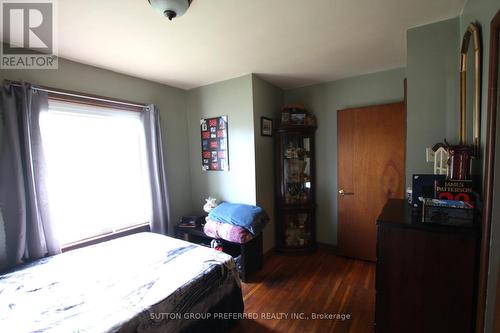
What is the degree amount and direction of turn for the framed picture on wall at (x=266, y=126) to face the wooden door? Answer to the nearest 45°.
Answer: approximately 45° to its left

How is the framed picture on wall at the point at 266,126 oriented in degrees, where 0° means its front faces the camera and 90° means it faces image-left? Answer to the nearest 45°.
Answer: approximately 315°

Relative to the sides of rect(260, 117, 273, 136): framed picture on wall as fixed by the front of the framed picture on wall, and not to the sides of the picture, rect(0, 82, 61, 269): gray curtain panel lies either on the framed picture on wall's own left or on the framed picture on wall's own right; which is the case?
on the framed picture on wall's own right

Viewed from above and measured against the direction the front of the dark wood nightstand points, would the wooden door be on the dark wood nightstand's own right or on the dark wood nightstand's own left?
on the dark wood nightstand's own left

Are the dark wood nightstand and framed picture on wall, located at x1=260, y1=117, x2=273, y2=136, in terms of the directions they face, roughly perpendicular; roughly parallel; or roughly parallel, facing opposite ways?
roughly perpendicular

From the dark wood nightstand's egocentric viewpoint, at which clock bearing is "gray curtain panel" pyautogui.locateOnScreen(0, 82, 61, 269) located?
The gray curtain panel is roughly at 1 o'clock from the dark wood nightstand.
